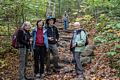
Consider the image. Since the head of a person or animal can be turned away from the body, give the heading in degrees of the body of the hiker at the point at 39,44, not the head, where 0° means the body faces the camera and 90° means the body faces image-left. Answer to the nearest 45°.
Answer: approximately 0°

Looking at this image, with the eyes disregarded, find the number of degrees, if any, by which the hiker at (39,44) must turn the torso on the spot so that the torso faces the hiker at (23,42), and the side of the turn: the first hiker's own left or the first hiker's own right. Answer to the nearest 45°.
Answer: approximately 90° to the first hiker's own right
